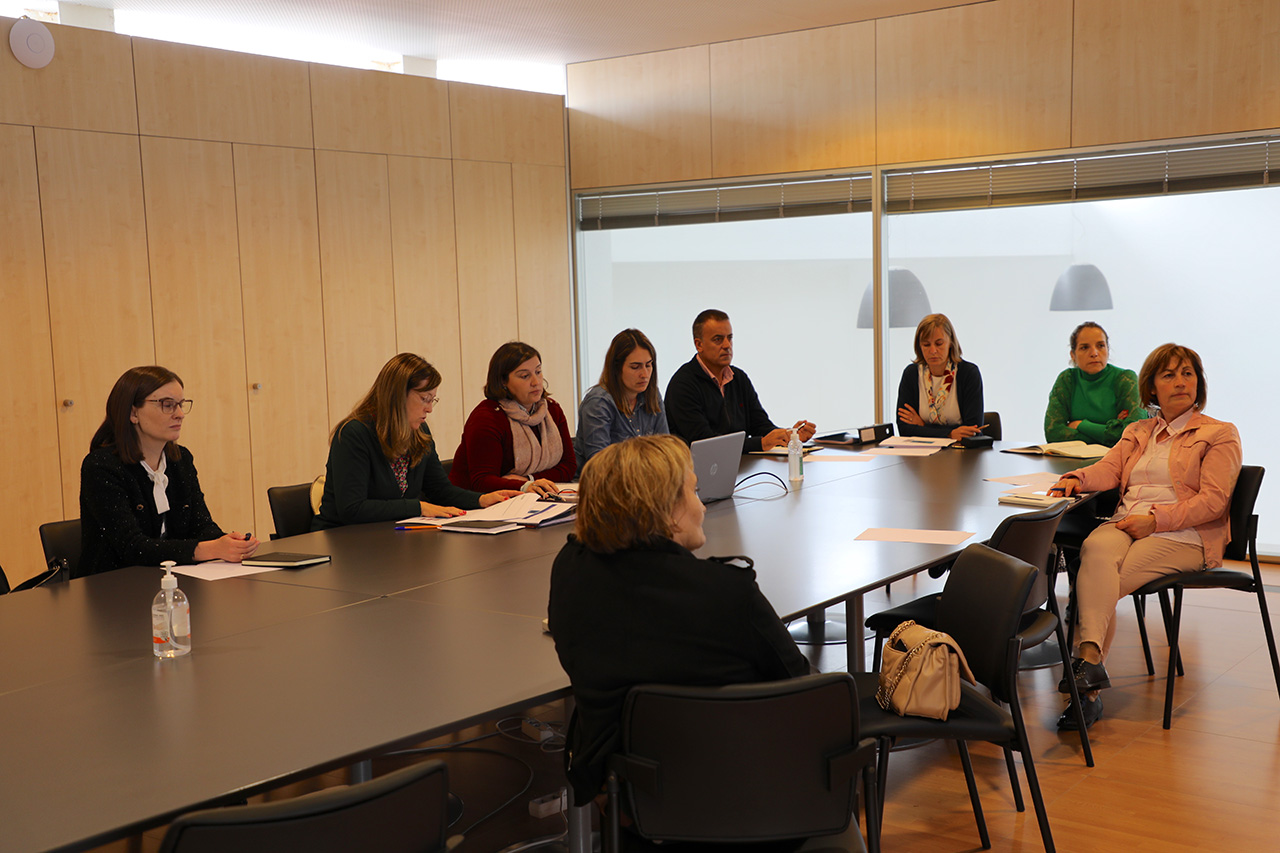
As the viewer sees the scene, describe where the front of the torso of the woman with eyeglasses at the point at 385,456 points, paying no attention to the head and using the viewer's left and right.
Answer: facing the viewer and to the right of the viewer

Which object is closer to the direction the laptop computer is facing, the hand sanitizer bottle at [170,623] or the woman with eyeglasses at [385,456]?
the woman with eyeglasses

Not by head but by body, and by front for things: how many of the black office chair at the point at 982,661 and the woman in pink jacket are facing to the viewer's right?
0

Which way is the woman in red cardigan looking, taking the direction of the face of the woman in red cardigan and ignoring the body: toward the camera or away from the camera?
toward the camera

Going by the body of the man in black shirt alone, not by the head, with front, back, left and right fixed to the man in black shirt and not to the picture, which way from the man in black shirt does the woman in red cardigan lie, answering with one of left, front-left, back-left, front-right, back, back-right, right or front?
right

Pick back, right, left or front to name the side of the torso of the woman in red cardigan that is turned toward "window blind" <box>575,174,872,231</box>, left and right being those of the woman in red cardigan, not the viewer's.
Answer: left

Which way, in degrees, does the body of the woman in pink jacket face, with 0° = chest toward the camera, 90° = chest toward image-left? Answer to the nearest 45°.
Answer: approximately 45°

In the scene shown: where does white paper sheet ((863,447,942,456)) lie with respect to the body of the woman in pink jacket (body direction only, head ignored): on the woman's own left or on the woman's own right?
on the woman's own right

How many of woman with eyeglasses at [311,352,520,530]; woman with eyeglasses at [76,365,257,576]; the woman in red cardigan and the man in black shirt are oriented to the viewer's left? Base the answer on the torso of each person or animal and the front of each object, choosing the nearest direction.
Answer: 0

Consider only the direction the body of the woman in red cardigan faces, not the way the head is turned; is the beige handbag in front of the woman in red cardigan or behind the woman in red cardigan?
in front

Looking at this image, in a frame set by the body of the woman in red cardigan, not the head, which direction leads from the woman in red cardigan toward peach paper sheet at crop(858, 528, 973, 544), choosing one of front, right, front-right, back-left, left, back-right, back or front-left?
front

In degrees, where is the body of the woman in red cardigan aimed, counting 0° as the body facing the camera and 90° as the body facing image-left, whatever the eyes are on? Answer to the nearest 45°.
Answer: approximately 315°

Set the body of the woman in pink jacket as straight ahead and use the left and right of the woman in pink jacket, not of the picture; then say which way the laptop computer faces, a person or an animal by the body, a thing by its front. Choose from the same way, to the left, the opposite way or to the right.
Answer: to the right

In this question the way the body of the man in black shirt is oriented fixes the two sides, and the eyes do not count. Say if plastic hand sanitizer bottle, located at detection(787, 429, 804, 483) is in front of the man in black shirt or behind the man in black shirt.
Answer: in front

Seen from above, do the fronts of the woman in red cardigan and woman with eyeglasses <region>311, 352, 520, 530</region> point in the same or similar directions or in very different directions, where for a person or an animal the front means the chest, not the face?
same or similar directions
